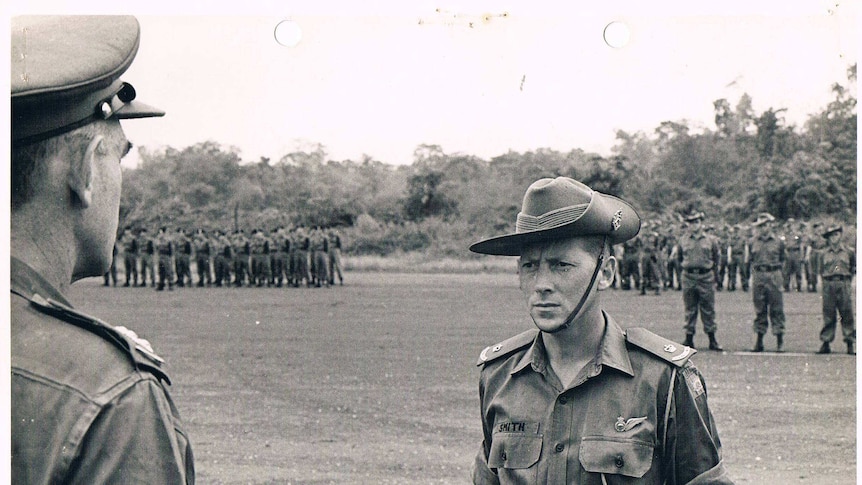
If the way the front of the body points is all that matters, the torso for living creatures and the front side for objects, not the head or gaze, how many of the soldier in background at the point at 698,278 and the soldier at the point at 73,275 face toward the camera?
1

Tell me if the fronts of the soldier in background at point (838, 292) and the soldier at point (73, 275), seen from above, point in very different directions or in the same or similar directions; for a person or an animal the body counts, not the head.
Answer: very different directions

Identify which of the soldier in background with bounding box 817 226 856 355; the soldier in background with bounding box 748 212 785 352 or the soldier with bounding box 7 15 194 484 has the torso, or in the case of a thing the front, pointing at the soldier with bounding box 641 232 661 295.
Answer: the soldier with bounding box 7 15 194 484

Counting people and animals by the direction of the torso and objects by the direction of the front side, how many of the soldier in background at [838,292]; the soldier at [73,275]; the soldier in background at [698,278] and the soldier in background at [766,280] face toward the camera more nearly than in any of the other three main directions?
3

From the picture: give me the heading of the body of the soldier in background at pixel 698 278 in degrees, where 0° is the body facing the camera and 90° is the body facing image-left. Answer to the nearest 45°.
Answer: approximately 0°

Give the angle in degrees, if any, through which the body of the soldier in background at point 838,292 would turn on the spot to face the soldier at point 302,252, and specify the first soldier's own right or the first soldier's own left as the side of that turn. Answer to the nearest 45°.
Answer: approximately 90° to the first soldier's own right

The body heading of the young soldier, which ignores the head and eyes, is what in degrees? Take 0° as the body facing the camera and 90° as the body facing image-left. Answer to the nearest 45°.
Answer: approximately 45°

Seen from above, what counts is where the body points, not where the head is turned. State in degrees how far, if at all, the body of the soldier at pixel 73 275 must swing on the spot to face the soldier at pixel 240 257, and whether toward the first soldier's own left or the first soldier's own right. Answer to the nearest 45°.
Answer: approximately 45° to the first soldier's own left

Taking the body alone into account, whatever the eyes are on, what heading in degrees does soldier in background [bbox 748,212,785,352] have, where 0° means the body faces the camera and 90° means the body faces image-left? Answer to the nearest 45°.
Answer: approximately 0°

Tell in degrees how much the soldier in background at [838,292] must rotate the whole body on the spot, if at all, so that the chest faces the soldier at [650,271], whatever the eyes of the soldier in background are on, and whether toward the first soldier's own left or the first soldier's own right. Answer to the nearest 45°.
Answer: approximately 135° to the first soldier's own right
